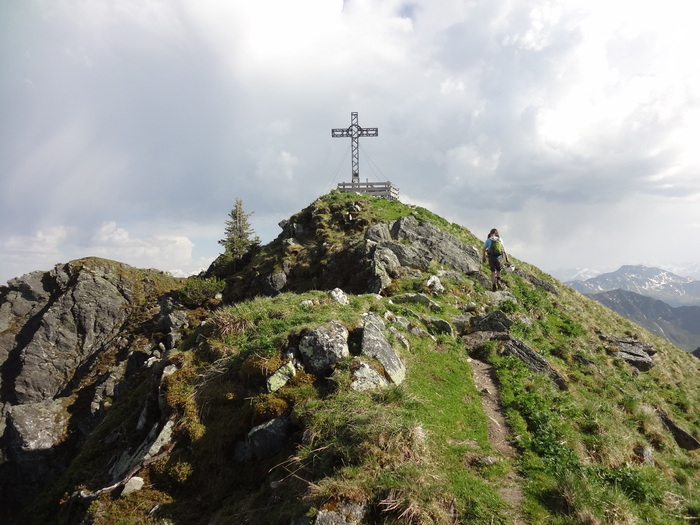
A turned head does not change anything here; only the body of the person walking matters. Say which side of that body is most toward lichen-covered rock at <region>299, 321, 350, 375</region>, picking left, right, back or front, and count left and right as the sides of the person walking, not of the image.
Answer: back

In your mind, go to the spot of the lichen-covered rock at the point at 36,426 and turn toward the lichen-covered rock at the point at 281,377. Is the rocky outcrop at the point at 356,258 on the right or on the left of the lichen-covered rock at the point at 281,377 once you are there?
left

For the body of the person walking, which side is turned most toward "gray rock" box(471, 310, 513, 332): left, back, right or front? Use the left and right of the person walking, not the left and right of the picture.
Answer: back

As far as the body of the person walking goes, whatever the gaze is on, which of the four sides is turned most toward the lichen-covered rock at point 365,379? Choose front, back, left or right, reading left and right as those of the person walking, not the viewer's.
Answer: back

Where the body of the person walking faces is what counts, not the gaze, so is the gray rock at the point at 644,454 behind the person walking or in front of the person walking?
behind

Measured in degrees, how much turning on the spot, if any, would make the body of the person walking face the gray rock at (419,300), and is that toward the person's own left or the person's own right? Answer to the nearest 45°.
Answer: approximately 135° to the person's own left

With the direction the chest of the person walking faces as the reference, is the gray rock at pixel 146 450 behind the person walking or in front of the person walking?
behind

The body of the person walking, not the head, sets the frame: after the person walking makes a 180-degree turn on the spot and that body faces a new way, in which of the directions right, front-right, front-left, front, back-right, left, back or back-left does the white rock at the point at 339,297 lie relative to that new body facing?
front-right

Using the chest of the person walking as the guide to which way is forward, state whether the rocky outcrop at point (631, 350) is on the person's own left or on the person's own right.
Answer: on the person's own right

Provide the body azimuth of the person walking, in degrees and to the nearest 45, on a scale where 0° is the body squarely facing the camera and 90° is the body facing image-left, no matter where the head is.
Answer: approximately 180°

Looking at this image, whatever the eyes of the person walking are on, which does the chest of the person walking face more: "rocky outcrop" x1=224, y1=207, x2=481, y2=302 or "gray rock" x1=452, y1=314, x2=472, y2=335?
the rocky outcrop
